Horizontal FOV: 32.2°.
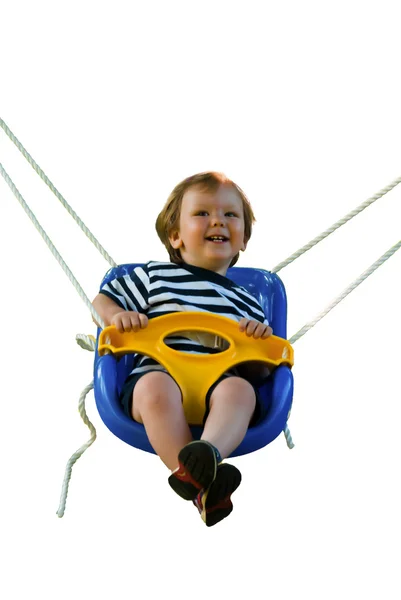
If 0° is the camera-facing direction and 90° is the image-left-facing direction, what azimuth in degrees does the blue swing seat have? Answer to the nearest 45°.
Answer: approximately 0°
